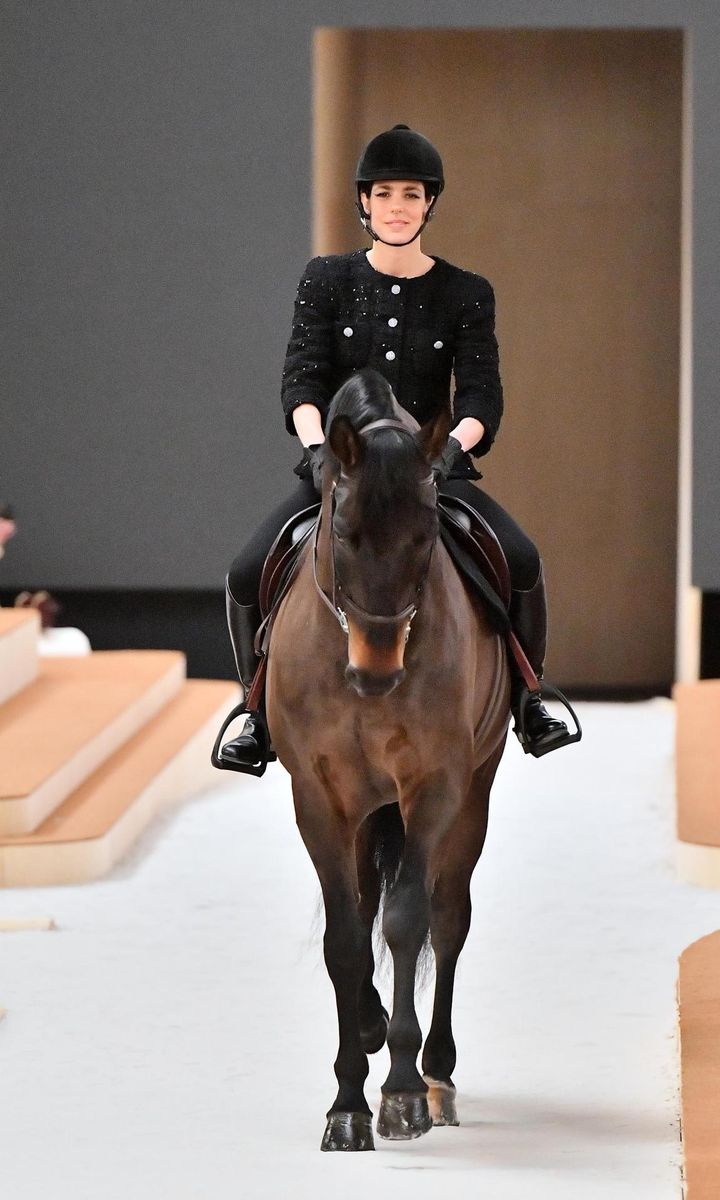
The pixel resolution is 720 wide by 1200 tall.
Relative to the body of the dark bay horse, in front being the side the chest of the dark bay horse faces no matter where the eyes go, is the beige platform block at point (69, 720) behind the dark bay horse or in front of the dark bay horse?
behind

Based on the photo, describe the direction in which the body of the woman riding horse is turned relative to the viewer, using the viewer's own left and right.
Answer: facing the viewer

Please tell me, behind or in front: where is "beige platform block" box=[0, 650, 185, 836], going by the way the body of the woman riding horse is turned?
behind

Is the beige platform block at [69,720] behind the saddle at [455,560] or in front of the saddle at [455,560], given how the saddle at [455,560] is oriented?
behind

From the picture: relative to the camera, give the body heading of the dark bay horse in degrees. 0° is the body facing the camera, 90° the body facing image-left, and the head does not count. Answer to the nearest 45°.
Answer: approximately 0°

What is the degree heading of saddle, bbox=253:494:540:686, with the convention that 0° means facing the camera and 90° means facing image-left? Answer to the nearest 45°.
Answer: approximately 0°

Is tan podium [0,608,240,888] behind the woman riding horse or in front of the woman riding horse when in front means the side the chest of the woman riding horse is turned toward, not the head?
behind
